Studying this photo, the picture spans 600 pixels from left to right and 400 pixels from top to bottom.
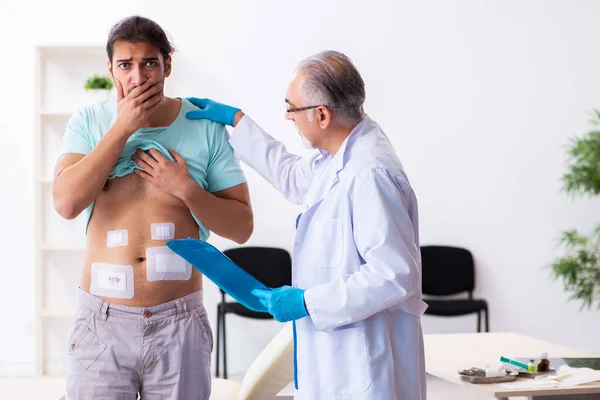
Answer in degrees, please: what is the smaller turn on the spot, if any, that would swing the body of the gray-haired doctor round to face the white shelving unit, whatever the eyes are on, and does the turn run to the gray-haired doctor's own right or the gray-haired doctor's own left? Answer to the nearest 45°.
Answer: approximately 45° to the gray-haired doctor's own right

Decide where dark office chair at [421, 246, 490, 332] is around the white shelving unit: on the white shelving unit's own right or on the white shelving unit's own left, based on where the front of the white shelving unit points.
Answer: on the white shelving unit's own left

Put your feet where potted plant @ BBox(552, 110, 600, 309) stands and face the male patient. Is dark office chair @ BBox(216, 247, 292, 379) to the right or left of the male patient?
right

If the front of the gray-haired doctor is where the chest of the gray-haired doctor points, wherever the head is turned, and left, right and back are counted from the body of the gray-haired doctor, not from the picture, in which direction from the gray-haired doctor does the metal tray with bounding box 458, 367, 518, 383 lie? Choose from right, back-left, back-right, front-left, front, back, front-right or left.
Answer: back-right

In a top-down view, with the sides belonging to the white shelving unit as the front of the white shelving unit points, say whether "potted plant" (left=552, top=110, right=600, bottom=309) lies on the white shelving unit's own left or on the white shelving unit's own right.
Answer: on the white shelving unit's own left

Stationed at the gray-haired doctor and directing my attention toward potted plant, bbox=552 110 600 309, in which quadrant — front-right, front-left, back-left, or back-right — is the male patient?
back-left

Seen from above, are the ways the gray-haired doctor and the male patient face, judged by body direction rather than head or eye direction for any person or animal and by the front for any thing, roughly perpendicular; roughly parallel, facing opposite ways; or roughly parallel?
roughly perpendicular

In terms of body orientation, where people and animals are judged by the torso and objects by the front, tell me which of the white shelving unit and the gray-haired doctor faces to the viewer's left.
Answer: the gray-haired doctor

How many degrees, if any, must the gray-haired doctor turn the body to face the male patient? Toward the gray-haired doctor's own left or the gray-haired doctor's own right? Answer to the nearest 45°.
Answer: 0° — they already face them

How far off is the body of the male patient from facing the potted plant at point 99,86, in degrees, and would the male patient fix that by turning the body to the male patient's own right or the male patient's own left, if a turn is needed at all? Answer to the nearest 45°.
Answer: approximately 180°

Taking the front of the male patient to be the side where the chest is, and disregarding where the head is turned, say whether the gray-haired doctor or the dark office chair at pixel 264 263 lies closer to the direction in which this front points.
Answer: the gray-haired doctor

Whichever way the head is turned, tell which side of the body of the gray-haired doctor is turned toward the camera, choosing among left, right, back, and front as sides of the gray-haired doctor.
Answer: left
